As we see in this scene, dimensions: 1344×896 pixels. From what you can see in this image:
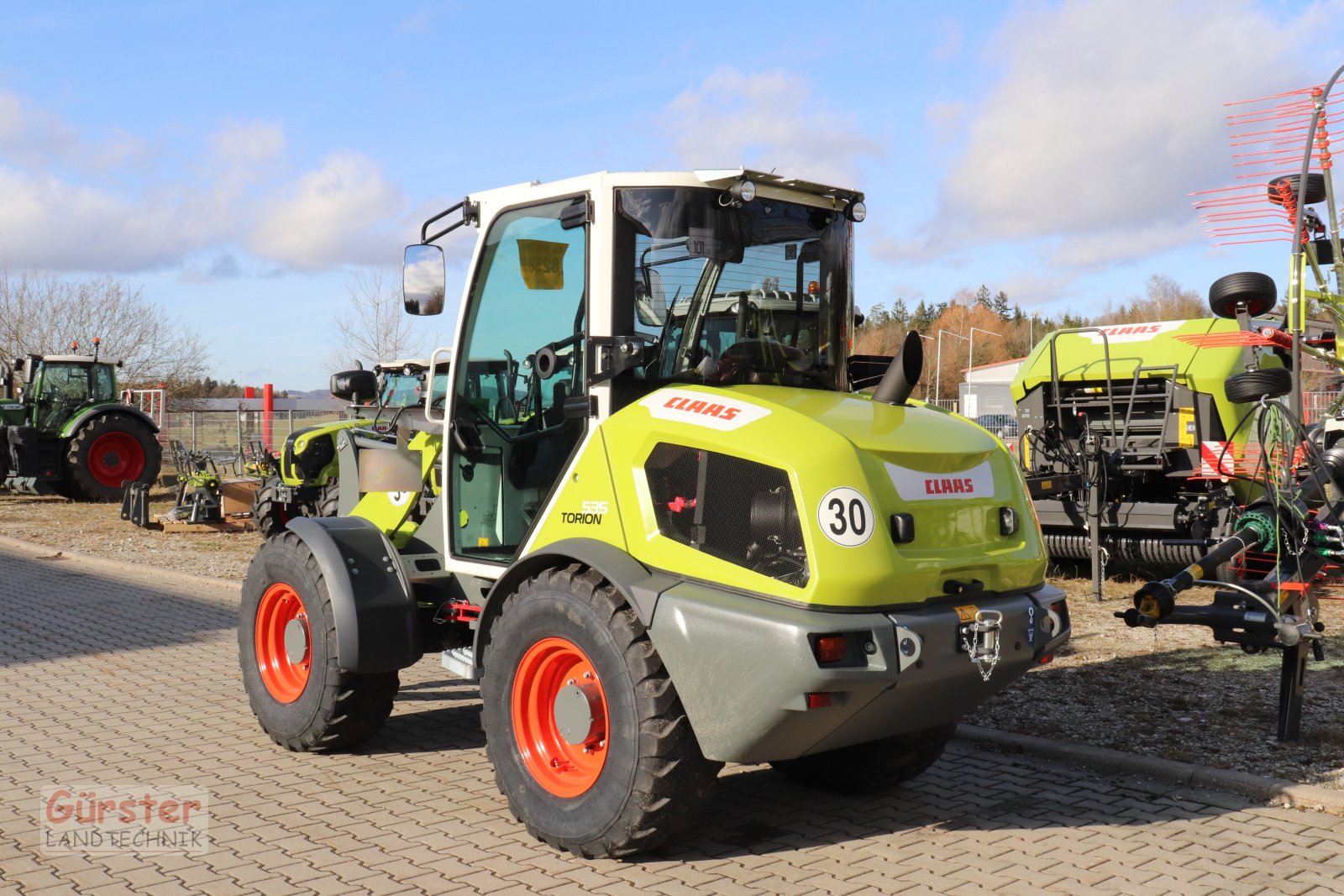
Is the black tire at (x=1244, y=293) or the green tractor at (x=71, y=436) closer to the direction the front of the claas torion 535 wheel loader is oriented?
the green tractor

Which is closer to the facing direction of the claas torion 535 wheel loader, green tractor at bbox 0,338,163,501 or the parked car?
the green tractor

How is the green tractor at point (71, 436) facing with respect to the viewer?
to the viewer's left

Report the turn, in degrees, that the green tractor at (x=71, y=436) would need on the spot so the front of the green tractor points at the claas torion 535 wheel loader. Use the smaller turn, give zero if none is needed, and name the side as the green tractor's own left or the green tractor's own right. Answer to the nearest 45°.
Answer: approximately 90° to the green tractor's own left

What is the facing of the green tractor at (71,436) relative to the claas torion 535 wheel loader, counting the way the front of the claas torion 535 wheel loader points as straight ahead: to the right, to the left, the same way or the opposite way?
to the left

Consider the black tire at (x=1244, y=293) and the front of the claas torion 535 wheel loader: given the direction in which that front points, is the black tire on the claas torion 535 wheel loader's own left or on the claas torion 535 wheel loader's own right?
on the claas torion 535 wheel loader's own right

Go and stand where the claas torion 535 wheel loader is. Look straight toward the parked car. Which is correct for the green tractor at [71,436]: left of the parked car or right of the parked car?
left

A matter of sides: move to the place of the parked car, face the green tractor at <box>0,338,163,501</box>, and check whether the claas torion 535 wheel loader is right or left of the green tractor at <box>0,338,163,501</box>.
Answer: left

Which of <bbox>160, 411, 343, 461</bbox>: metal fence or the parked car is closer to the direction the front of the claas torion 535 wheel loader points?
the metal fence

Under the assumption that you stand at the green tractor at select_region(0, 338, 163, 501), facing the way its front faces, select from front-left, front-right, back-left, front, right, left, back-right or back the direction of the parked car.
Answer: back

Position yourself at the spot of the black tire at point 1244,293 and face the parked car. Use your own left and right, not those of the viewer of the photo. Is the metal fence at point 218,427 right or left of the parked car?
left

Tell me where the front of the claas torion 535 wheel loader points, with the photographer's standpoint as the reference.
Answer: facing away from the viewer and to the left of the viewer
